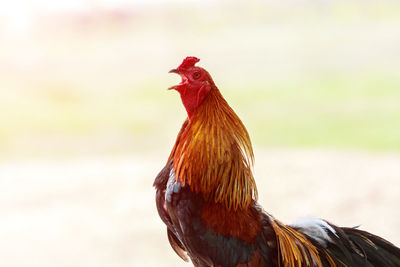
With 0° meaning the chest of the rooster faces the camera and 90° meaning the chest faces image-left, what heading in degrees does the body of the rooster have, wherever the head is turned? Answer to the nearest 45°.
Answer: approximately 90°
